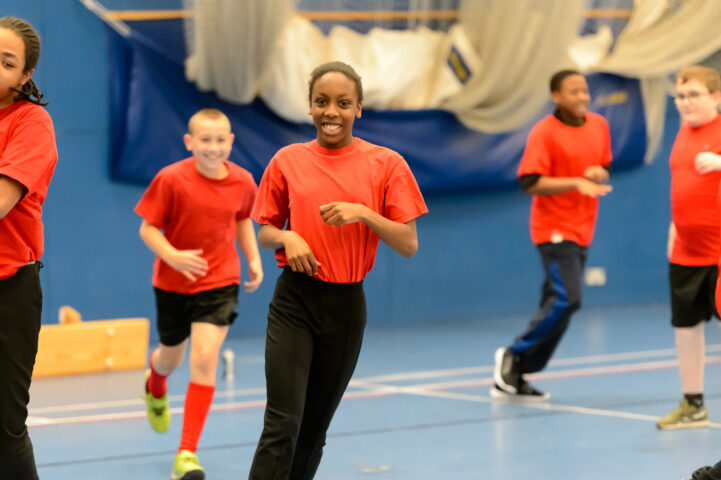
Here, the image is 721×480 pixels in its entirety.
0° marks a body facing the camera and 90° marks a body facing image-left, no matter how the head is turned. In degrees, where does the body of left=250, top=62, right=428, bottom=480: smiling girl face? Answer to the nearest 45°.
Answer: approximately 0°

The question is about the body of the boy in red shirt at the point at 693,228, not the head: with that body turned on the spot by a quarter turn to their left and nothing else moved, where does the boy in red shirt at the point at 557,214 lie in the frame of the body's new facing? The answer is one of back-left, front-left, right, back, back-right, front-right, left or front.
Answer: back

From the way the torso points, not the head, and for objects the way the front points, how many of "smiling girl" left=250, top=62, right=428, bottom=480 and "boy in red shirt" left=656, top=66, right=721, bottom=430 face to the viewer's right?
0

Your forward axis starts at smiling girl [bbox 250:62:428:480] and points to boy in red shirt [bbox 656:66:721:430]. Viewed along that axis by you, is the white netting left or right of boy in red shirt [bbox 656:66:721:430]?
left

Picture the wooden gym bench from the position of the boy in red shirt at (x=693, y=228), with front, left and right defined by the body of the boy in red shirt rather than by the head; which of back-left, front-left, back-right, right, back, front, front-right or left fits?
front-right

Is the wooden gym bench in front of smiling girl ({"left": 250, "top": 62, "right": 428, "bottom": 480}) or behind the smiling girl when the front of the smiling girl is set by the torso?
behind

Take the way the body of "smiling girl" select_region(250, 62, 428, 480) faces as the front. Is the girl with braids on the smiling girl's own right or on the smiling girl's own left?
on the smiling girl's own right
